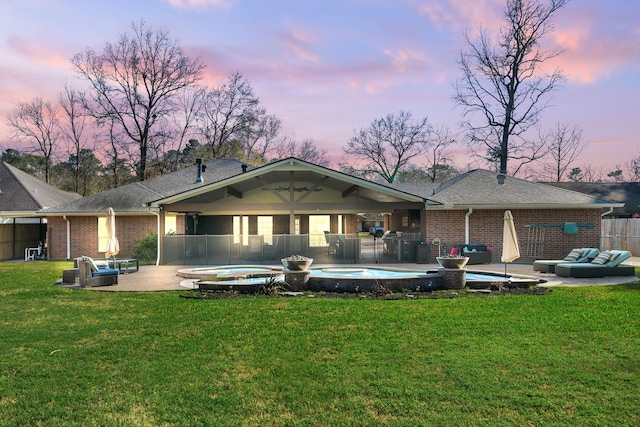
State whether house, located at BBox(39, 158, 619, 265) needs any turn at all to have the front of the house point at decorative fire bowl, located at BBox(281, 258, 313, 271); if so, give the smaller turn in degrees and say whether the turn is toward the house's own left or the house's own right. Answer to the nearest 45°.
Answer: approximately 180°

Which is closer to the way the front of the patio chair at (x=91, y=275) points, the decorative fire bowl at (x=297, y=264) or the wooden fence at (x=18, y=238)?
the decorative fire bowl

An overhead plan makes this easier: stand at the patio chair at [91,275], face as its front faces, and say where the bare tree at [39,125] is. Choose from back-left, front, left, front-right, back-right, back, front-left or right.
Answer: left

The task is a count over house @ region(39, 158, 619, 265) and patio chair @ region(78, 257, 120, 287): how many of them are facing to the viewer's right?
1

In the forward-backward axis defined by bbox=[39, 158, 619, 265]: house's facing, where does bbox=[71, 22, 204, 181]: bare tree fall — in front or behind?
in front

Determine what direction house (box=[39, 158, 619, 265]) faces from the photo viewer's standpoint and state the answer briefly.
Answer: facing away from the viewer

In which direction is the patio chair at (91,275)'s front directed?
to the viewer's right
